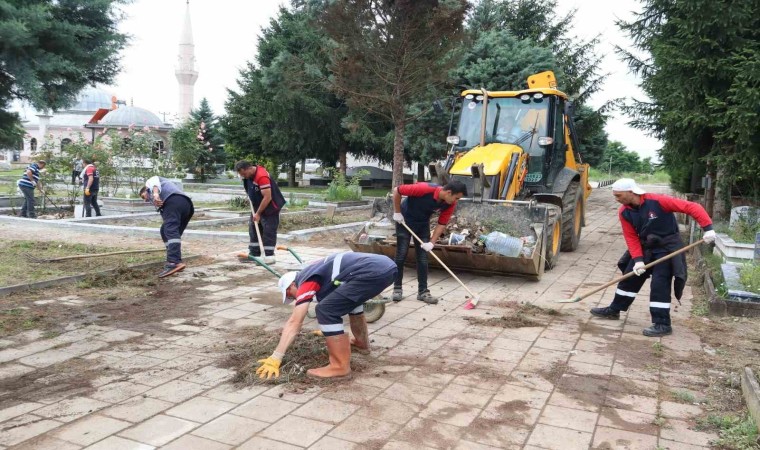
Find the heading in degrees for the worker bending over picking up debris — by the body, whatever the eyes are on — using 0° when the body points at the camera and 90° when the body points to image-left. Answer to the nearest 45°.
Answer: approximately 90°

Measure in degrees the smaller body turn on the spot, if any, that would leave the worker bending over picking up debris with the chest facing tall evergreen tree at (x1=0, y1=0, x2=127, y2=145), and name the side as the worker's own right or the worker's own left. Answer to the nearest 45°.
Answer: approximately 45° to the worker's own right

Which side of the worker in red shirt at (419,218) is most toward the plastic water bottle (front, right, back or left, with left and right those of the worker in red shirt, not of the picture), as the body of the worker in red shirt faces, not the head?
left

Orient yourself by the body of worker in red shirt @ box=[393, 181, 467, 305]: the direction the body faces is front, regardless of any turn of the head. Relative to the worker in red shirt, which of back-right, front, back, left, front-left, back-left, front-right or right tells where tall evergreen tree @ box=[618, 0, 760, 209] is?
left

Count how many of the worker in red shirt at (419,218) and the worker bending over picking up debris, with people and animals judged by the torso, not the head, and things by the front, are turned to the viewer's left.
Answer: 1

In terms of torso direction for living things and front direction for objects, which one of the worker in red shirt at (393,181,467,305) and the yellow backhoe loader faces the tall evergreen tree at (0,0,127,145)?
the yellow backhoe loader

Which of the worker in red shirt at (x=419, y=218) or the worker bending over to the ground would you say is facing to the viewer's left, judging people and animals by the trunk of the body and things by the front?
the worker bending over to the ground

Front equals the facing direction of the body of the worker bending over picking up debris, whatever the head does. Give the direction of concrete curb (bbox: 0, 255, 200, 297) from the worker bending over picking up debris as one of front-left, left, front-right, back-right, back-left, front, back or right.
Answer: front-right

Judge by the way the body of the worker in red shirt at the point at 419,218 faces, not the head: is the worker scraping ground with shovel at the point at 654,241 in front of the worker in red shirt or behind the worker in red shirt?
in front

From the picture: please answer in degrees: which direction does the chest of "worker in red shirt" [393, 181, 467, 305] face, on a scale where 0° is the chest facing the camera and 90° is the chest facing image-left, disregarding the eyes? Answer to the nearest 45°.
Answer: approximately 315°

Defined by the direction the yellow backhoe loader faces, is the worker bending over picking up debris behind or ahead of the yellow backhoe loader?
ahead
